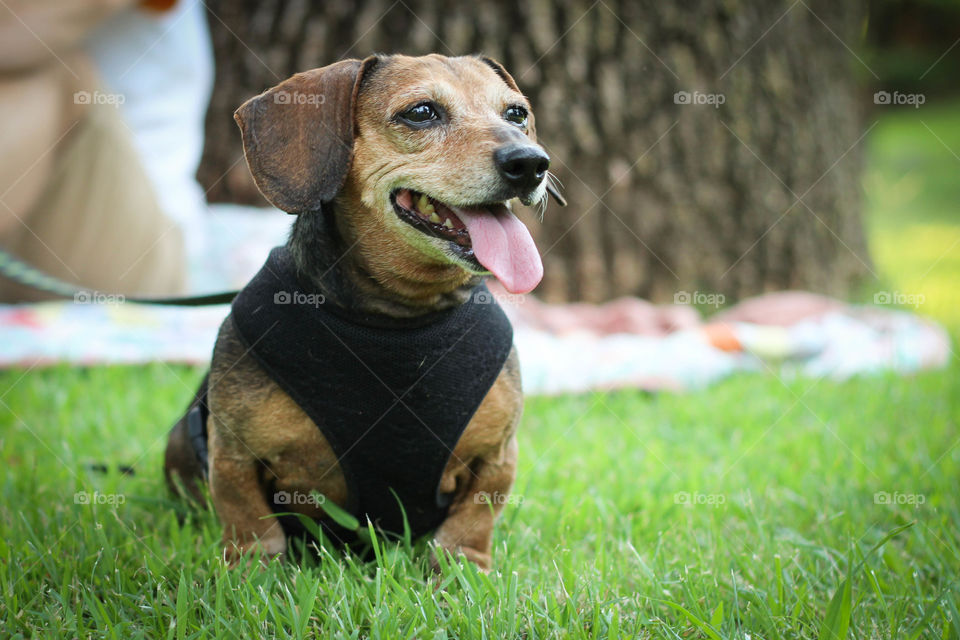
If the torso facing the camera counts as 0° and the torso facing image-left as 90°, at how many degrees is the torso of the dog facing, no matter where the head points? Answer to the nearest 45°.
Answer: approximately 315°

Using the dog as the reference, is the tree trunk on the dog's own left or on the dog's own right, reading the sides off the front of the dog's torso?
on the dog's own left
